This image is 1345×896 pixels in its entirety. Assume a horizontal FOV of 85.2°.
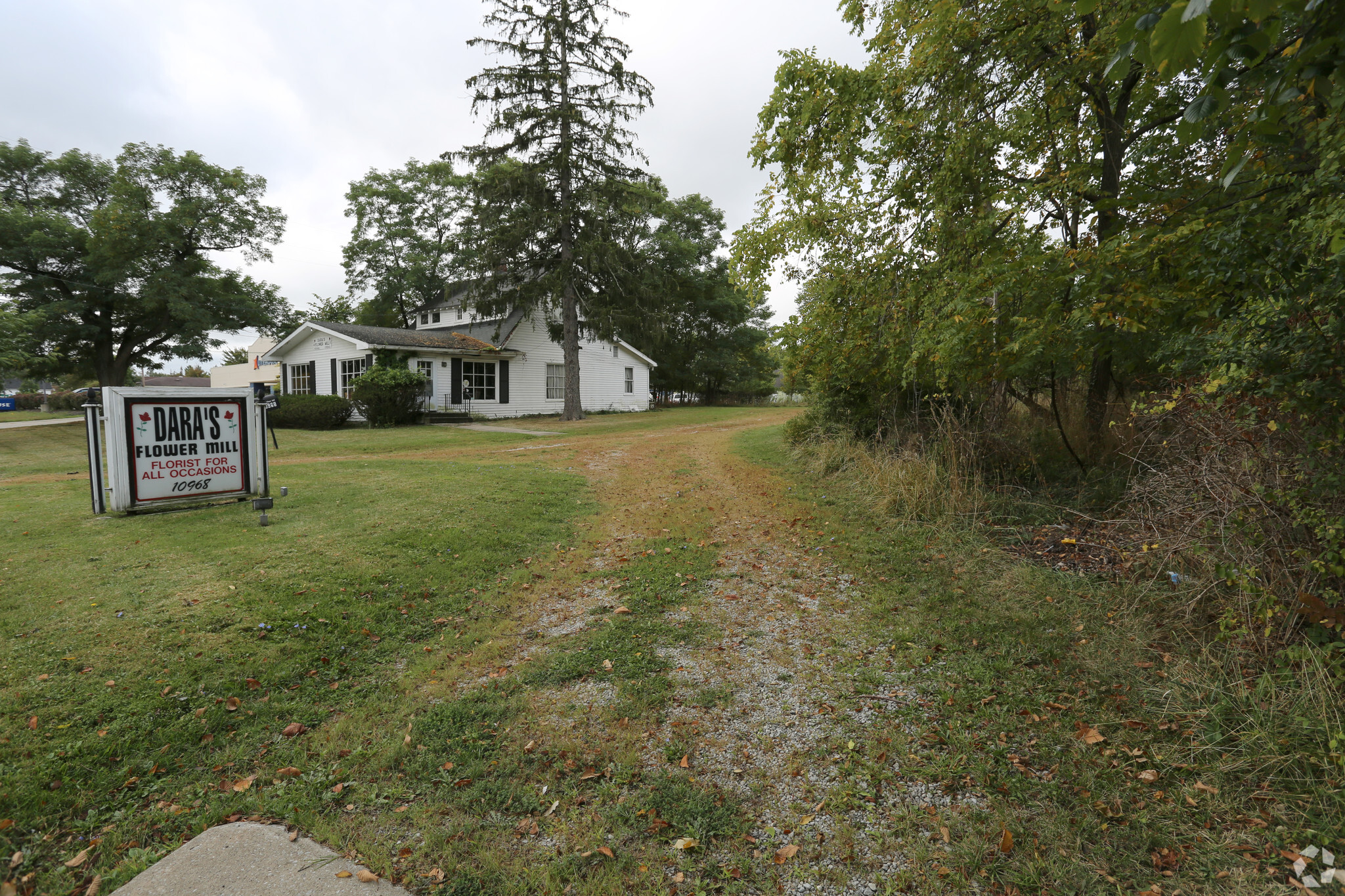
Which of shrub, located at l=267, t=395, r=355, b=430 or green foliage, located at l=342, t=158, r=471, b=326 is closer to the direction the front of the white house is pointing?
the shrub

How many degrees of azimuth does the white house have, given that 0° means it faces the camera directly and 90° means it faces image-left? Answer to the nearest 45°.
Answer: approximately 45°

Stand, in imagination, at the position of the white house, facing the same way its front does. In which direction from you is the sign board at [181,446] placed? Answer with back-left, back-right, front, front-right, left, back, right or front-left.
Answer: front-left

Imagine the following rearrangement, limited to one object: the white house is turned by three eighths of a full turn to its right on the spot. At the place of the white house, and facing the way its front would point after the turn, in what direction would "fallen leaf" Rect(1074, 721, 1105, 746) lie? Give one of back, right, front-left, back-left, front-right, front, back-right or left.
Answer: back

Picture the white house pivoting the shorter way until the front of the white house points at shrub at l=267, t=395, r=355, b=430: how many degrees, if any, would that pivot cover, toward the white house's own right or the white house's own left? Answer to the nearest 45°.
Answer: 0° — it already faces it

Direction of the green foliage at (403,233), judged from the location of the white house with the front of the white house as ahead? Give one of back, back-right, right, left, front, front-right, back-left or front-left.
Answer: back-right
